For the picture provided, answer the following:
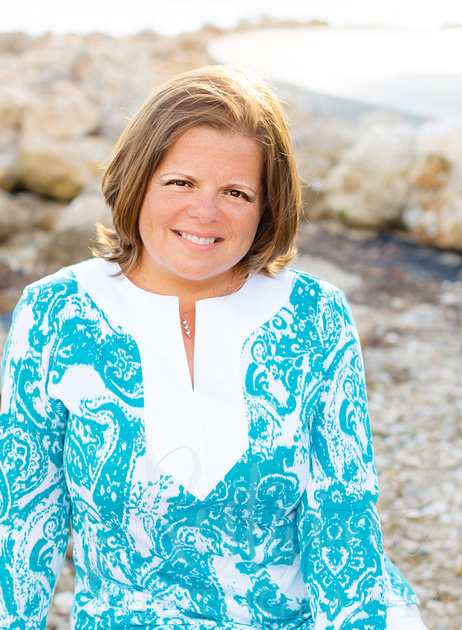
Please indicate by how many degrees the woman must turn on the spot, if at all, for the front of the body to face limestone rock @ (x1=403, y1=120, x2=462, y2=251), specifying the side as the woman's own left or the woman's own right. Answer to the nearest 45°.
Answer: approximately 180°

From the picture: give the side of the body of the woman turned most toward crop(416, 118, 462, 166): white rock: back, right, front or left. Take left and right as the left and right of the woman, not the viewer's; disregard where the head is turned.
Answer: back

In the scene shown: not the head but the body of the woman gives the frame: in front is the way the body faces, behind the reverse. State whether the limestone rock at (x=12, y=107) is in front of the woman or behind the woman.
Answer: behind

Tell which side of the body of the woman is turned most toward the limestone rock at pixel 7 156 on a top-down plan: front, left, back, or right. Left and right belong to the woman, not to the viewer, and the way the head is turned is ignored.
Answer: back

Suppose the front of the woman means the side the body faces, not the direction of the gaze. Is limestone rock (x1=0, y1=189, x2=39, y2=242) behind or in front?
behind

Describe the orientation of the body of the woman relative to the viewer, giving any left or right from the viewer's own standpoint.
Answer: facing the viewer

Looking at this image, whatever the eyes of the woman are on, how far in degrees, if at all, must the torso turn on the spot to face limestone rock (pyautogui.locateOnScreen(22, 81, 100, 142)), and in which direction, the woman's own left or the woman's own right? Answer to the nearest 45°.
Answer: approximately 180°

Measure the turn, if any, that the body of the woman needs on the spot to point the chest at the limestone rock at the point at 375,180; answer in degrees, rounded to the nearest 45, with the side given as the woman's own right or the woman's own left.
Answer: approximately 180°
